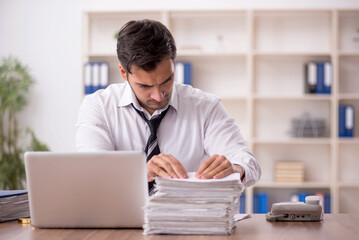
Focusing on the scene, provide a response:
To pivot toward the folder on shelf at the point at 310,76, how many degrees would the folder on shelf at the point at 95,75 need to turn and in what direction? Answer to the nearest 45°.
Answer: approximately 90° to its left

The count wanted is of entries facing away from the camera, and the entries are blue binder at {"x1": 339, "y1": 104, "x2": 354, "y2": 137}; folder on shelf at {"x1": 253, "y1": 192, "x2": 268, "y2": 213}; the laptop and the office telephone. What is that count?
2

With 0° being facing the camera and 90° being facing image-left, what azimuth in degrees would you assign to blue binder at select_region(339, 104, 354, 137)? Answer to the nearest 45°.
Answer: approximately 0°

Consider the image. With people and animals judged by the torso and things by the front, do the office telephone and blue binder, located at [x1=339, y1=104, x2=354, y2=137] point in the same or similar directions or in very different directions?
very different directions

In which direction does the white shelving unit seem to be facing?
toward the camera

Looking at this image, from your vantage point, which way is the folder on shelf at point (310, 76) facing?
toward the camera

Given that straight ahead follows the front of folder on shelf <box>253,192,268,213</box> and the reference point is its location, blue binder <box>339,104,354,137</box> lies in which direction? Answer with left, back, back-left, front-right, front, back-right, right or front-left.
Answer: left

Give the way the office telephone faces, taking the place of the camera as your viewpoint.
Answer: facing away from the viewer

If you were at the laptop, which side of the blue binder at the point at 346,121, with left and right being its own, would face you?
front

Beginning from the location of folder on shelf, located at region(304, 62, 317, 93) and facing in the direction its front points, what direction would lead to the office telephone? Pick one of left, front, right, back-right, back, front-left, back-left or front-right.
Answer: front

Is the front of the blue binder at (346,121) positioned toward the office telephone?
yes

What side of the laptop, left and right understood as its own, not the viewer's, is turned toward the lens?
back
